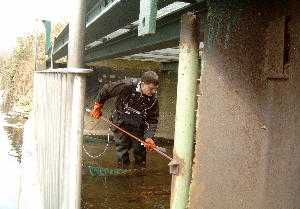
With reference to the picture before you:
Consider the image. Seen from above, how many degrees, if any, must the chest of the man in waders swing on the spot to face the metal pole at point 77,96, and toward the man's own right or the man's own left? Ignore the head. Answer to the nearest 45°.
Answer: approximately 45° to the man's own right

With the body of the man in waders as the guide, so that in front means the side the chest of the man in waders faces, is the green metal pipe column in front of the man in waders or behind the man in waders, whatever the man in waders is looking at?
in front

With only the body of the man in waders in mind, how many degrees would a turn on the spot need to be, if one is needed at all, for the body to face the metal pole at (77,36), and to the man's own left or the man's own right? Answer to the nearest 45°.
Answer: approximately 45° to the man's own right

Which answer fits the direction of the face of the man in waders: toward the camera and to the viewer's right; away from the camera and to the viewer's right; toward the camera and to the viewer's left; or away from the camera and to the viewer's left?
toward the camera and to the viewer's right

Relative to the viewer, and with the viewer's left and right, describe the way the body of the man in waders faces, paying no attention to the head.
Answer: facing the viewer and to the right of the viewer
